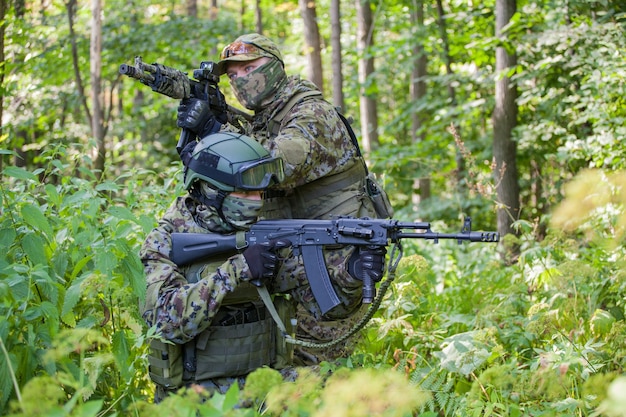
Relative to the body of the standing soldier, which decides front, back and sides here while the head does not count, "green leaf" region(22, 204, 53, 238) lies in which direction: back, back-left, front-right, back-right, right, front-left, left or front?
front

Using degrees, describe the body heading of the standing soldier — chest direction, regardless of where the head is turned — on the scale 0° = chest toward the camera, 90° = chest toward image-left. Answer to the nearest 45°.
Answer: approximately 45°

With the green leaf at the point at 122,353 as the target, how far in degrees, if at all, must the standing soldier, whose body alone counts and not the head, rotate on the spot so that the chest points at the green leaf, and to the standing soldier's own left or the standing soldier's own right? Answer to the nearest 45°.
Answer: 0° — they already face it

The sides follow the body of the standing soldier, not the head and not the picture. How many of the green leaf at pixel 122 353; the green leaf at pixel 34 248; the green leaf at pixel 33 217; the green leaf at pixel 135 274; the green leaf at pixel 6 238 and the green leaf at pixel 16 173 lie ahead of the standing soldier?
6

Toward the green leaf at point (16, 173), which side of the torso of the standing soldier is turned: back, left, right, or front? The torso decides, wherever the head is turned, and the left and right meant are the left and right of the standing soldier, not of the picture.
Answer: front

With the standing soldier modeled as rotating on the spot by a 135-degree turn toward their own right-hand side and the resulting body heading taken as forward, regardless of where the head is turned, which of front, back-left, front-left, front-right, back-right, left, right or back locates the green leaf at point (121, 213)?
back-left

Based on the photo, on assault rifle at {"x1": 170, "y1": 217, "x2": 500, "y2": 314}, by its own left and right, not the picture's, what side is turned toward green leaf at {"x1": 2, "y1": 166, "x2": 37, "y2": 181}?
back

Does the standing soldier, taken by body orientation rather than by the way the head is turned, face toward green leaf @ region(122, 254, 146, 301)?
yes

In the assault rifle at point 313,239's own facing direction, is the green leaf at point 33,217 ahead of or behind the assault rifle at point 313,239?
behind

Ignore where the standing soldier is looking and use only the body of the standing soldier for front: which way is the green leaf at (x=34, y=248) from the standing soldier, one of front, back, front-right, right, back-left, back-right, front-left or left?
front

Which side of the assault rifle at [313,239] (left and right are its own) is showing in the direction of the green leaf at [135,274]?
back

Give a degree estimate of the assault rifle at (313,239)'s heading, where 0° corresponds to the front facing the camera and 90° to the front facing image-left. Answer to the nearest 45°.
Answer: approximately 270°

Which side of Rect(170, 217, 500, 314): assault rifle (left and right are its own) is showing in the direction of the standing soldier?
left

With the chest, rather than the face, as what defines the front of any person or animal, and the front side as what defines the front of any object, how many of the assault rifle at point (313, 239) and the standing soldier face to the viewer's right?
1

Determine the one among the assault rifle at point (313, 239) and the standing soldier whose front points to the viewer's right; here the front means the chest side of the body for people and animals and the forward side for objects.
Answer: the assault rifle
